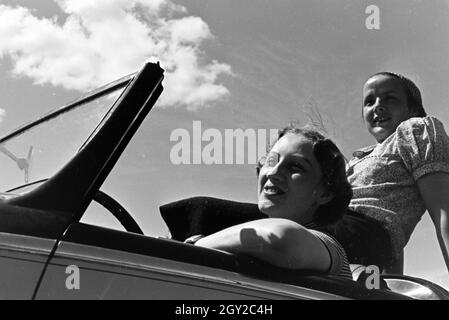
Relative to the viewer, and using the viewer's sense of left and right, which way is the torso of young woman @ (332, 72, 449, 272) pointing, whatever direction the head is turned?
facing the viewer and to the left of the viewer

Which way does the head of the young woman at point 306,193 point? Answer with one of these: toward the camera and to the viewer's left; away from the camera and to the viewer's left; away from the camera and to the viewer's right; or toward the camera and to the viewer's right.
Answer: toward the camera and to the viewer's left

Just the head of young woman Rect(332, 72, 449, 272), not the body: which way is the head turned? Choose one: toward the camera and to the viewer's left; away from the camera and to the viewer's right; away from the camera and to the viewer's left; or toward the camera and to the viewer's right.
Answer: toward the camera and to the viewer's left

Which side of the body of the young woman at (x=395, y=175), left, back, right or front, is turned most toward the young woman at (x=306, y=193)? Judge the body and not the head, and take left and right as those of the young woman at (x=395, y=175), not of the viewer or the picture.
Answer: front
